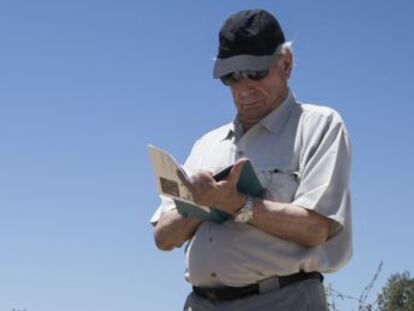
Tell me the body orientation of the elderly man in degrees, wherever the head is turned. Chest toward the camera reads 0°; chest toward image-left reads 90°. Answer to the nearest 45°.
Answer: approximately 45°
